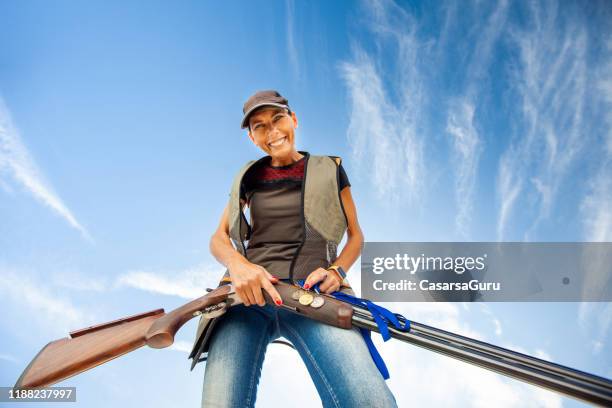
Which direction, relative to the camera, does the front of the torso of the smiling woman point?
toward the camera
